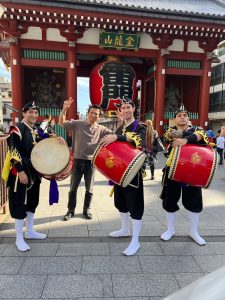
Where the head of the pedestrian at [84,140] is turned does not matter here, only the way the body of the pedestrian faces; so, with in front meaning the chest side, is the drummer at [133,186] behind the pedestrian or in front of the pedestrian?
in front

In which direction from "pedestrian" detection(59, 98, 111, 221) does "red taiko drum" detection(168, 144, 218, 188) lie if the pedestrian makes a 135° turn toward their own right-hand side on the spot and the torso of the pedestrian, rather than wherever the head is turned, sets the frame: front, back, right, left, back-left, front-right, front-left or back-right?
back

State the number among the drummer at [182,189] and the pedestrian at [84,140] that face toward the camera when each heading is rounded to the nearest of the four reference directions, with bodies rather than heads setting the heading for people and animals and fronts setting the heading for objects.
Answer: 2

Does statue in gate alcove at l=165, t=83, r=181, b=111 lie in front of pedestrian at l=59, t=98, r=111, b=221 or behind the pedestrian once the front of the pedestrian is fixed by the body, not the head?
behind

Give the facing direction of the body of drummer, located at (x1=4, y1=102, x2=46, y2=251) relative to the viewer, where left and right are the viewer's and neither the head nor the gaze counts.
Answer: facing the viewer and to the right of the viewer

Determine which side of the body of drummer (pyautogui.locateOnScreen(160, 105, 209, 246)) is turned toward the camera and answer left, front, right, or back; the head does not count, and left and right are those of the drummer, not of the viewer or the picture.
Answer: front

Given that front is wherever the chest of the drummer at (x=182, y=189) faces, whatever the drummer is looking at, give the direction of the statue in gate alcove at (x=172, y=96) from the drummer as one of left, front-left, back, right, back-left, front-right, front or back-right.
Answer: back

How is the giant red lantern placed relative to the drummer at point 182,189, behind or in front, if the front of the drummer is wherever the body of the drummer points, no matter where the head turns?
behind

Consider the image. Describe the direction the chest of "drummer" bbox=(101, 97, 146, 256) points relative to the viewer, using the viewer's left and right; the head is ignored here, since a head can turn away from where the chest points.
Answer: facing the viewer and to the left of the viewer

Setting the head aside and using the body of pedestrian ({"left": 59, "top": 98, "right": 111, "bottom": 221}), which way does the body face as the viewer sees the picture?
toward the camera

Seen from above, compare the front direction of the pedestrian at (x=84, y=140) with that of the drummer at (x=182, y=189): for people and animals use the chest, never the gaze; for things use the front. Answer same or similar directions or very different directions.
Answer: same or similar directions

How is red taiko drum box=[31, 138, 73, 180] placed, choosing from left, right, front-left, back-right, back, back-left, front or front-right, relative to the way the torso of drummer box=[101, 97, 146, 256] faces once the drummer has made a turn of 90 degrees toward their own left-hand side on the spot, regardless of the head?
back-right

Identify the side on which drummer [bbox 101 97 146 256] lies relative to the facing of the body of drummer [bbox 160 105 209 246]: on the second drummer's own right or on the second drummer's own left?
on the second drummer's own right
